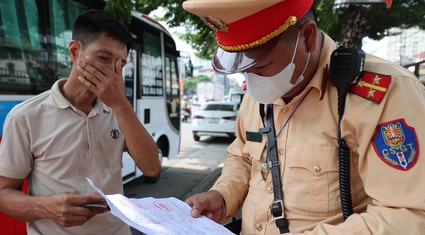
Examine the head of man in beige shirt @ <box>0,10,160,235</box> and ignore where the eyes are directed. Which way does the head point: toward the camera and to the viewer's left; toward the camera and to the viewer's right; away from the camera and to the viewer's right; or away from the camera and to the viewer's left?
toward the camera and to the viewer's right

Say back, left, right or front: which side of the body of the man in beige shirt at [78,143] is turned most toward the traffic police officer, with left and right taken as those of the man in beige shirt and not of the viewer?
front

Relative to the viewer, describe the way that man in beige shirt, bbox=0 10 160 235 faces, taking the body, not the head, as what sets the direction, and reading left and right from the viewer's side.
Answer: facing the viewer and to the right of the viewer

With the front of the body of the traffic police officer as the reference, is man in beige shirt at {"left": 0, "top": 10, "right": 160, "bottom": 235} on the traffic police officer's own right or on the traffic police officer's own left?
on the traffic police officer's own right

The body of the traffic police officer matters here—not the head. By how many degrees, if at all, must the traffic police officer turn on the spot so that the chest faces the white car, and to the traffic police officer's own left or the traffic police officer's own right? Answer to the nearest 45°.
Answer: approximately 135° to the traffic police officer's own right

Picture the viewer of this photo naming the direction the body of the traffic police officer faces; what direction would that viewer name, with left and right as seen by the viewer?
facing the viewer and to the left of the viewer

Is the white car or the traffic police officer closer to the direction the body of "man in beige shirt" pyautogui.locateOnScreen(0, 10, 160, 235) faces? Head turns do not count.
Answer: the traffic police officer
